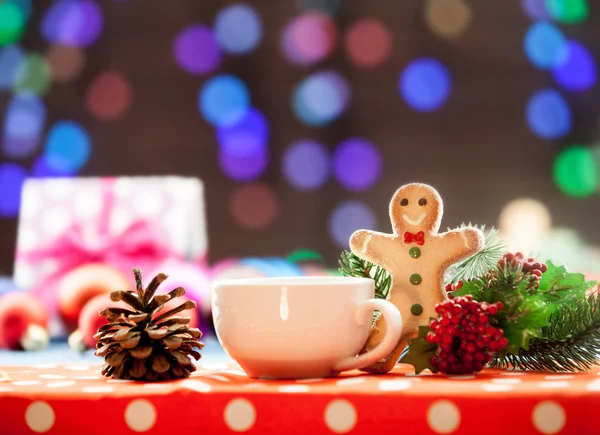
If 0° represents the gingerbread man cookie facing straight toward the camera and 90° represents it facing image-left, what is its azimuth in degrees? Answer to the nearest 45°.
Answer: approximately 0°

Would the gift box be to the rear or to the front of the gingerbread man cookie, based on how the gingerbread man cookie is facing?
to the rear
